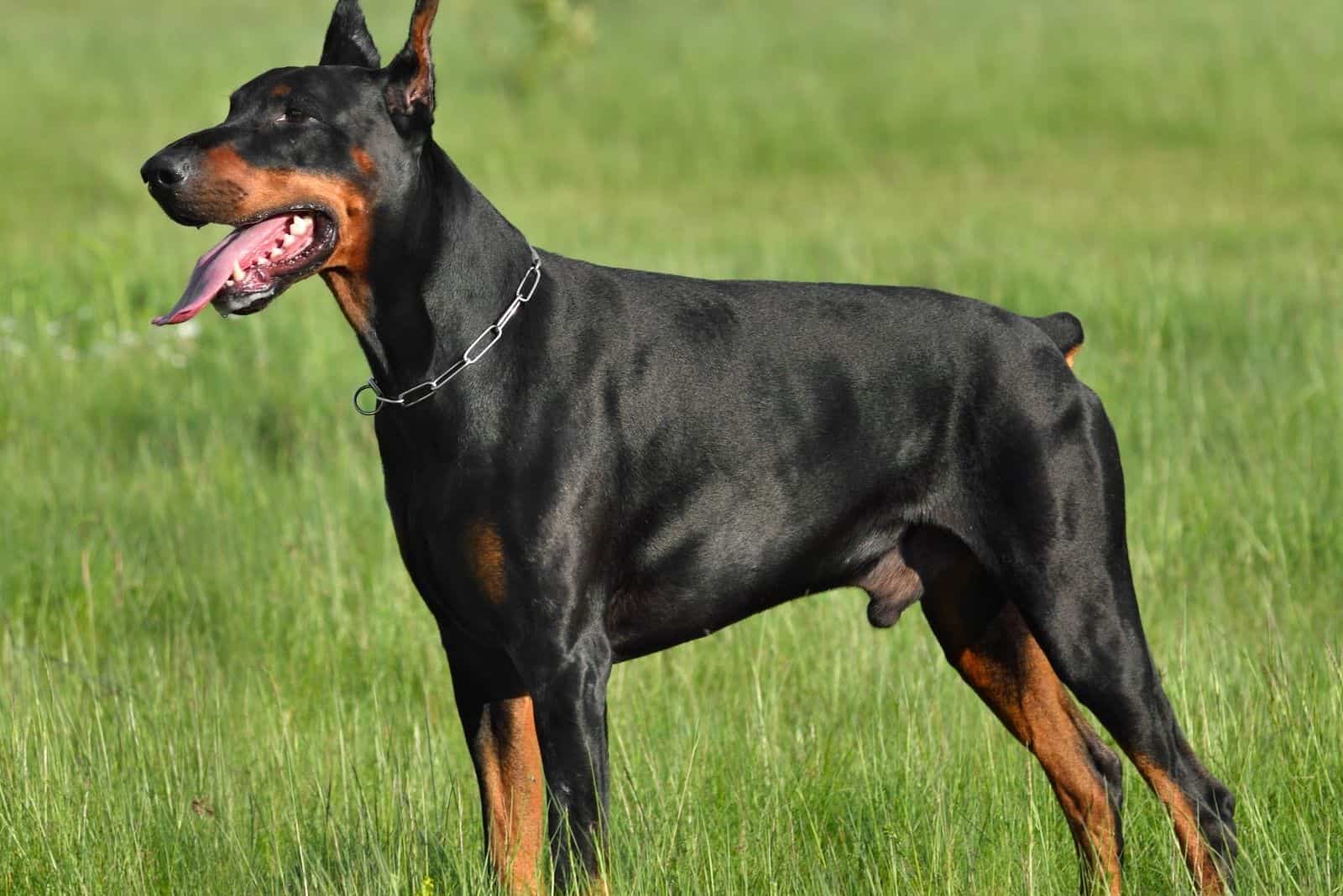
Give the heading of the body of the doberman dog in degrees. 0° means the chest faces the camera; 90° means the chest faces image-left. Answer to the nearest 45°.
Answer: approximately 90°
